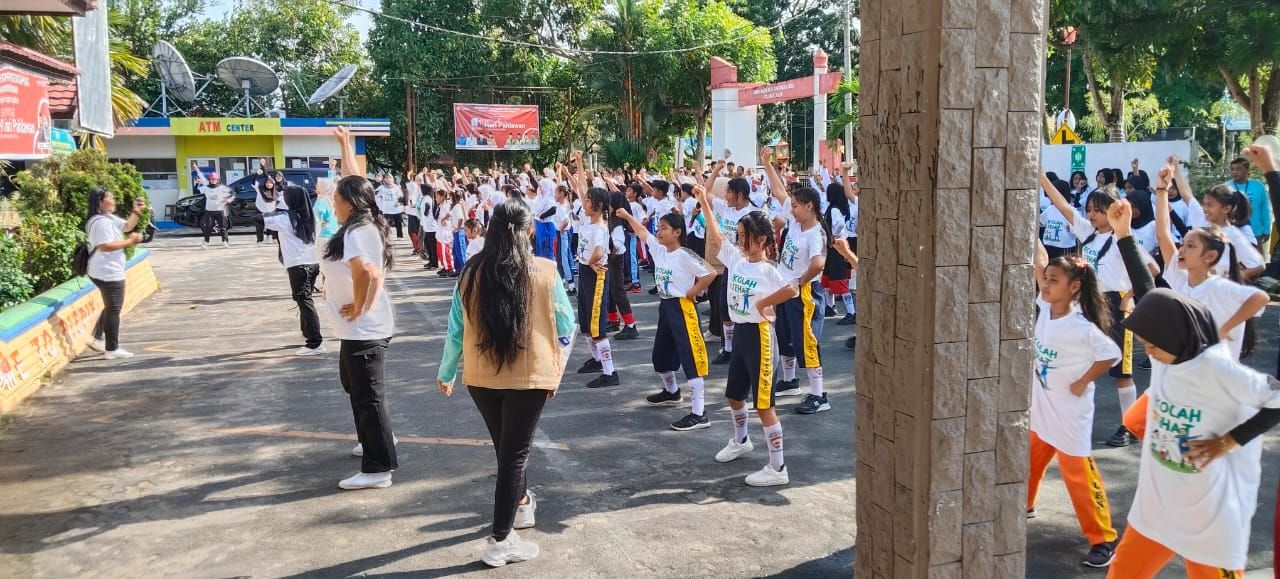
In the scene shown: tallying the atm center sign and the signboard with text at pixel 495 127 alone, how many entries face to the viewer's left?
0

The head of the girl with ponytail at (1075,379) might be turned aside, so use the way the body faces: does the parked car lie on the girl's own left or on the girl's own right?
on the girl's own right

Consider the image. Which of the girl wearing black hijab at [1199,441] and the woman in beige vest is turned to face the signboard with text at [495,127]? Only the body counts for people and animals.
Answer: the woman in beige vest

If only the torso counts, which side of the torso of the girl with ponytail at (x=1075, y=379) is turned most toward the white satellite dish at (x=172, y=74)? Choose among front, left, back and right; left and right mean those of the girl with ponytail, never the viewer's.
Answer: right

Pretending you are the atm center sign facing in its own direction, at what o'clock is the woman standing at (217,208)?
The woman standing is roughly at 12 o'clock from the atm center sign.

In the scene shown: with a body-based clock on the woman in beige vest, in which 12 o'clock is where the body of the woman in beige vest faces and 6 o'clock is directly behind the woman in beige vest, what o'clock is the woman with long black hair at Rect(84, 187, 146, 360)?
The woman with long black hair is roughly at 11 o'clock from the woman in beige vest.

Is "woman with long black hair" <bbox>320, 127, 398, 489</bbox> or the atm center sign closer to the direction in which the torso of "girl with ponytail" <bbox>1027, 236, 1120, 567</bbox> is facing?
the woman with long black hair

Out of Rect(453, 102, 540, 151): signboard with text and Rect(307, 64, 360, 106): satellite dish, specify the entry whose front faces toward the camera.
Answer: the signboard with text

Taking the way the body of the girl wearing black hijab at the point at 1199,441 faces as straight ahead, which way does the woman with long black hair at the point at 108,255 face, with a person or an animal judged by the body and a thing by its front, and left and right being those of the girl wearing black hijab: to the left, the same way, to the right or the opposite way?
the opposite way

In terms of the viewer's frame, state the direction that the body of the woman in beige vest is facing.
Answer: away from the camera

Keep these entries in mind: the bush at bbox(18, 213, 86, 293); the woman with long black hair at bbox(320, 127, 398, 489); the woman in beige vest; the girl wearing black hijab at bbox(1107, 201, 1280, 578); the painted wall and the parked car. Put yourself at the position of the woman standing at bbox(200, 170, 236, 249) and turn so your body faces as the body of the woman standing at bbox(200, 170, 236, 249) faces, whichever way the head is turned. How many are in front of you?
5

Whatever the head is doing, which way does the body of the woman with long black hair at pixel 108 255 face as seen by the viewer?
to the viewer's right

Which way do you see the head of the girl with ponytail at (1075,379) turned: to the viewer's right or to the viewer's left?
to the viewer's left

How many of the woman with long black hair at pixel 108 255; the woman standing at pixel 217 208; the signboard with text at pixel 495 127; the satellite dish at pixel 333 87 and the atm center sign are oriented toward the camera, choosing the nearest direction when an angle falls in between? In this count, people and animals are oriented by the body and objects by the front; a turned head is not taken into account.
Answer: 3

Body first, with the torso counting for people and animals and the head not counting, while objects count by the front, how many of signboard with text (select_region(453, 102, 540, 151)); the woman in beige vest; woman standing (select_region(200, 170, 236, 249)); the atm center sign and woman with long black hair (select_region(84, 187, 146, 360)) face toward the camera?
3

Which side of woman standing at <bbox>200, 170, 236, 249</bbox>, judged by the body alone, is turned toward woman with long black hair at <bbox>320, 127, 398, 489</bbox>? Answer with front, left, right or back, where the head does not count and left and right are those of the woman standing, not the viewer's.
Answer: front

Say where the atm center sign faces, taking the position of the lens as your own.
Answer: facing the viewer
